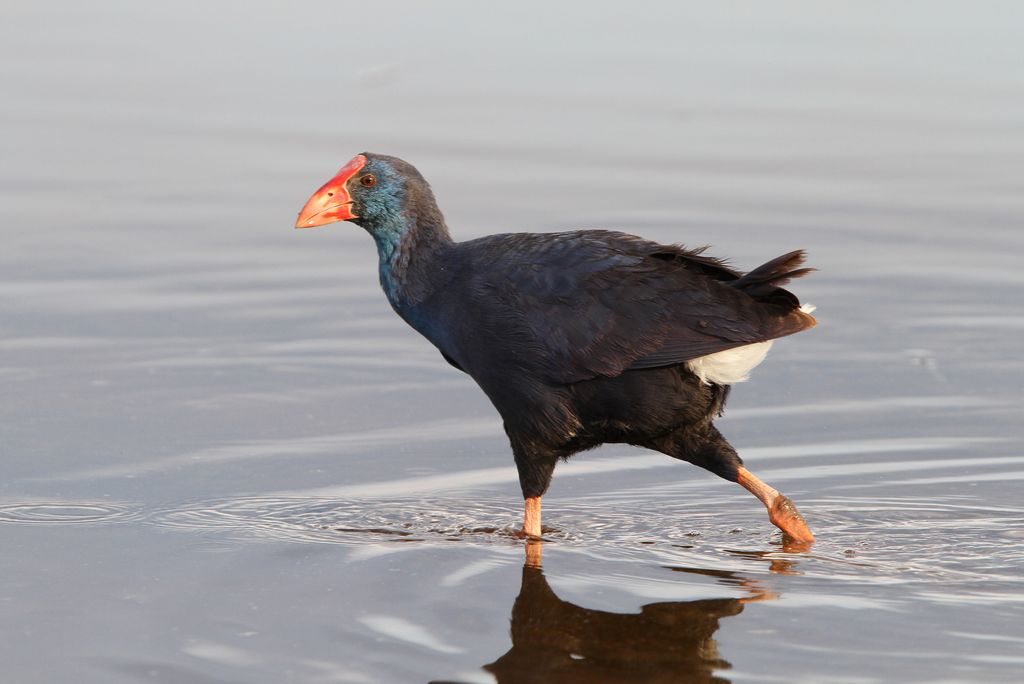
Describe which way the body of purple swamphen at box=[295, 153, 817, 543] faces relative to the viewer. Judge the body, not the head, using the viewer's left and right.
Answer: facing to the left of the viewer
